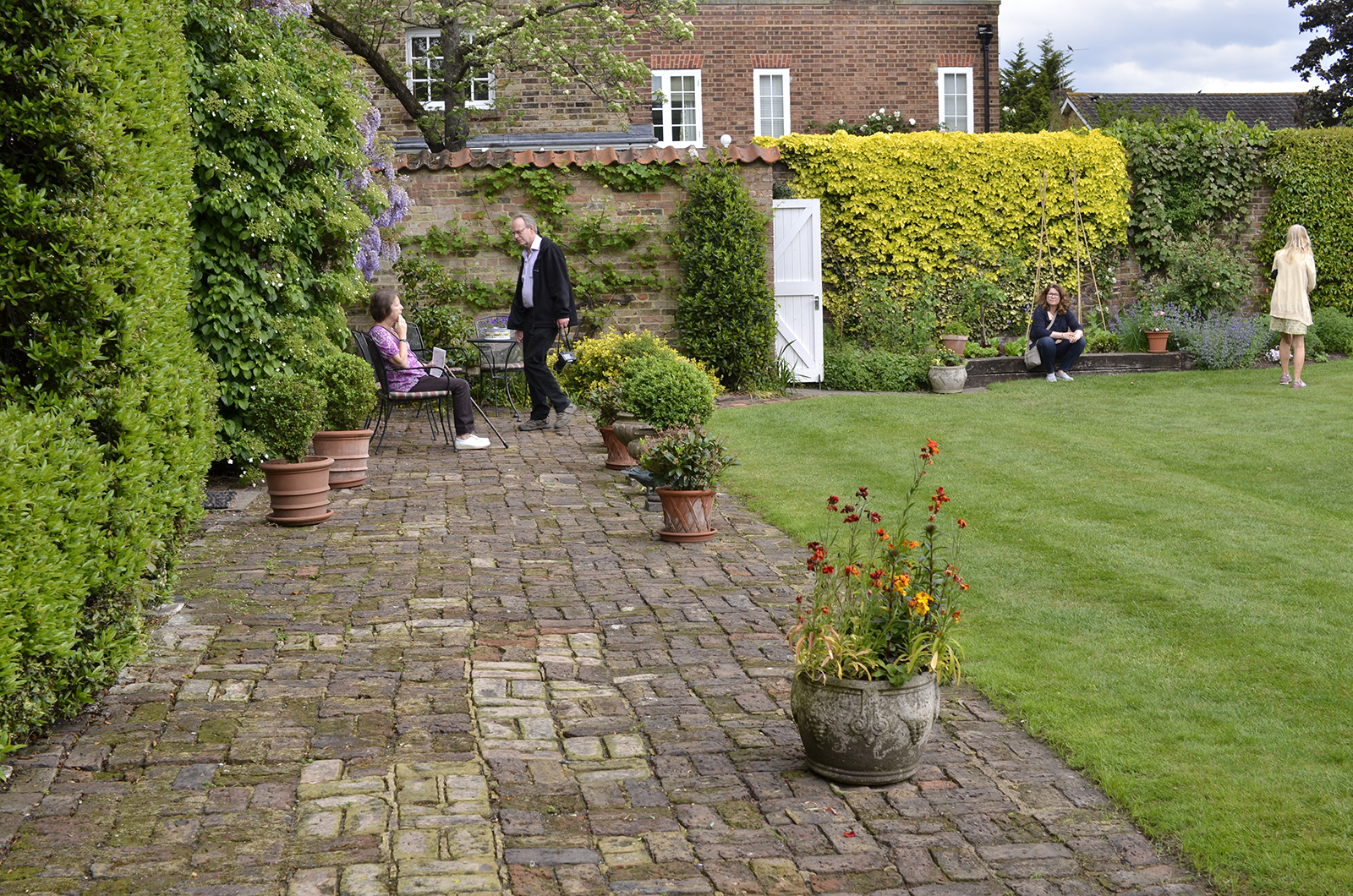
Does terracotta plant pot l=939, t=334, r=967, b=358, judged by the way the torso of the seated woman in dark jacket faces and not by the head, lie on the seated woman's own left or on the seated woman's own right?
on the seated woman's own right

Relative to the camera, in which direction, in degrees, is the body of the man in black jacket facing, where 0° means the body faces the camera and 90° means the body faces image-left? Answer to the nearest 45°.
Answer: approximately 45°

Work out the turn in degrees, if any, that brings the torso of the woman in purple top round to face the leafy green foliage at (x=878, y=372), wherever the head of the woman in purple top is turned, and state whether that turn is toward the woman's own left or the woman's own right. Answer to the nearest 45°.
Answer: approximately 45° to the woman's own left

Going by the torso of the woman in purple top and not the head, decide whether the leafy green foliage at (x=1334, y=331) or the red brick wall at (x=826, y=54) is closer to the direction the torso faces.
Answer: the leafy green foliage

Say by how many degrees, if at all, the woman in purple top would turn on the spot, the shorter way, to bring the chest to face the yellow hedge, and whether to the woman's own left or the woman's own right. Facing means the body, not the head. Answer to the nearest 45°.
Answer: approximately 45° to the woman's own left

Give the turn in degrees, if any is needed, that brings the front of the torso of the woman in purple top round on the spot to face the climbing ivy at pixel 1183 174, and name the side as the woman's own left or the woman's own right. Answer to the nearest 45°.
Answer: approximately 45° to the woman's own left

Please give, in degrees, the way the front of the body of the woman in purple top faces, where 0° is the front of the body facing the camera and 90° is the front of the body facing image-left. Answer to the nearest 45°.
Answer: approximately 270°

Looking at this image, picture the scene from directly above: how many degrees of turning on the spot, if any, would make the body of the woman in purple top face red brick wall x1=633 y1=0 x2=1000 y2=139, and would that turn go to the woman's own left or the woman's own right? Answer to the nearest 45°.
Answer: approximately 45° to the woman's own left

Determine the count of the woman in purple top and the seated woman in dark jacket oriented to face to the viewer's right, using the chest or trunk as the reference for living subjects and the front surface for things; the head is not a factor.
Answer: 1
